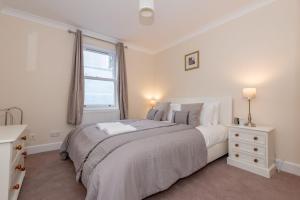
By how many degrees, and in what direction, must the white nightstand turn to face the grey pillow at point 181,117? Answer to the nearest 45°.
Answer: approximately 45° to its right

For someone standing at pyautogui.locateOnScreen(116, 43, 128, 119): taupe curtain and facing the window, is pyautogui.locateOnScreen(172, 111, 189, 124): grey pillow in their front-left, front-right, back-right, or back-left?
back-left

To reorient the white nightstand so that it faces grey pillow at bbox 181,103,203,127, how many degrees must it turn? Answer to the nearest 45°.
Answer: approximately 45° to its right

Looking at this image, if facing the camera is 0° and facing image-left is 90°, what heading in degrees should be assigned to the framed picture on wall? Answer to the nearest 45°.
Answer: approximately 45°

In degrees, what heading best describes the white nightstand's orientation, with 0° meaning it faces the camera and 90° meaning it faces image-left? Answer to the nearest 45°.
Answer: approximately 45°

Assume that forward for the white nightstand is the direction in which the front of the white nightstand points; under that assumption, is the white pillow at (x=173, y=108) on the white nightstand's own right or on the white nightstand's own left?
on the white nightstand's own right
